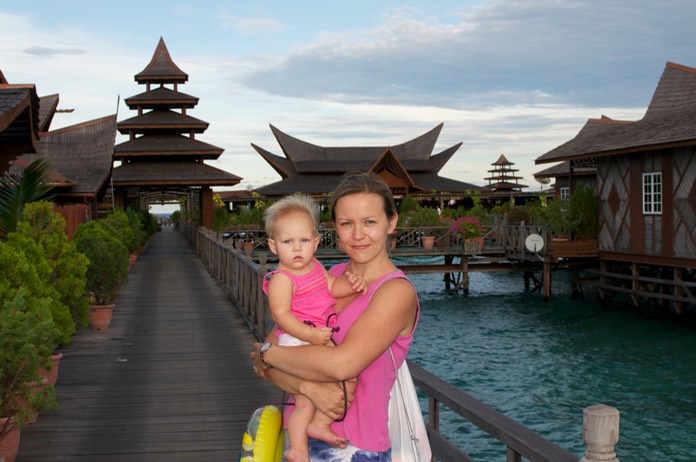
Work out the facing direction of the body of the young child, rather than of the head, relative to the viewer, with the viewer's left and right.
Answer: facing the viewer and to the right of the viewer

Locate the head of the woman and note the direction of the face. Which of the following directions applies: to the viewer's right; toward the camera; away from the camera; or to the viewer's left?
toward the camera

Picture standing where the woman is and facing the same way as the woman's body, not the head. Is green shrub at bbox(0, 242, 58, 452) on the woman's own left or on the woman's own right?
on the woman's own right

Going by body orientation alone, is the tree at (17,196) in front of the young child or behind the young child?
behind

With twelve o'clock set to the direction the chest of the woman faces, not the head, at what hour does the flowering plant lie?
The flowering plant is roughly at 5 o'clock from the woman.

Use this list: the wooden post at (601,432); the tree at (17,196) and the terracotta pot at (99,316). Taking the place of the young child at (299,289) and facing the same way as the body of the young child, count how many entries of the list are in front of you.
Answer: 1

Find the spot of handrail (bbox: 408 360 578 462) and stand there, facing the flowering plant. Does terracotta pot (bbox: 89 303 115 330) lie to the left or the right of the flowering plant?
left

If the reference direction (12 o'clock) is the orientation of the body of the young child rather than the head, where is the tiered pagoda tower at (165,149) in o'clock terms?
The tiered pagoda tower is roughly at 7 o'clock from the young child.

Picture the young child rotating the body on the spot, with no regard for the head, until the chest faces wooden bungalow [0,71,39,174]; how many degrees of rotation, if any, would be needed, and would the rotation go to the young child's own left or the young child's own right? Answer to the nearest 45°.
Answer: approximately 180°
